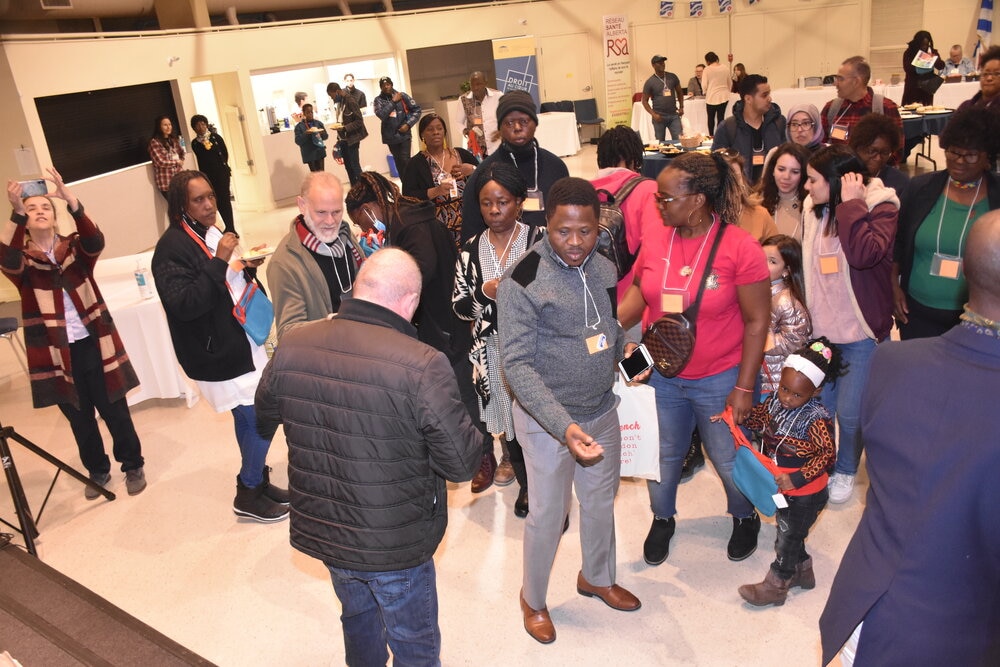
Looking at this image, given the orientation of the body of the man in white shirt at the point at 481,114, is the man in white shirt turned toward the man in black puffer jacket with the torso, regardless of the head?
yes

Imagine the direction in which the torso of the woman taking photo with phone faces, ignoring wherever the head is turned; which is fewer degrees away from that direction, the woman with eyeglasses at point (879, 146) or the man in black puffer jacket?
the man in black puffer jacket

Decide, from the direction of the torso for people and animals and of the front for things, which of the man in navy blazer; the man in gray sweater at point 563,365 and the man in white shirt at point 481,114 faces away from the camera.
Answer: the man in navy blazer

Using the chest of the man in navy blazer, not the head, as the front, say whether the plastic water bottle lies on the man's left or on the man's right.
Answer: on the man's left

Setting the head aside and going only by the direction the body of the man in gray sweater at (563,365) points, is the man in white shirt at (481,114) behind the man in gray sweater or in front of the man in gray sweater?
behind

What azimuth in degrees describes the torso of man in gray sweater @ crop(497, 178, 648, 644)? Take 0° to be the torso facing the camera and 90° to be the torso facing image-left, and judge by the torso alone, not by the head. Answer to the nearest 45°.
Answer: approximately 315°

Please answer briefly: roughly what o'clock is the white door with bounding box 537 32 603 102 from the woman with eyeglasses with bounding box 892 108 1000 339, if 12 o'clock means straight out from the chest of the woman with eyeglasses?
The white door is roughly at 5 o'clock from the woman with eyeglasses.

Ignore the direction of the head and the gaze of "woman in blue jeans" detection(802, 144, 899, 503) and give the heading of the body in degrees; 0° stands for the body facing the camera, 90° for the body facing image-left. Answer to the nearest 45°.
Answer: approximately 45°

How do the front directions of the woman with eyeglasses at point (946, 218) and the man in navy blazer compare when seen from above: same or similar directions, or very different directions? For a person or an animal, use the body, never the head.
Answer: very different directions

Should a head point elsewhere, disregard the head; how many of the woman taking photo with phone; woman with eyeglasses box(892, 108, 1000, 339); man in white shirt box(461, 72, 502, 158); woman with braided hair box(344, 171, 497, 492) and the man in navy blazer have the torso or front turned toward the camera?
3
